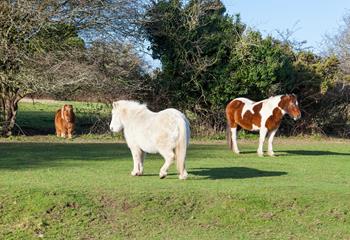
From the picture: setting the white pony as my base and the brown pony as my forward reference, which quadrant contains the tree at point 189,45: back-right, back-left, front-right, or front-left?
front-right

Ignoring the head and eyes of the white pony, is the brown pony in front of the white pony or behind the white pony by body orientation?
in front

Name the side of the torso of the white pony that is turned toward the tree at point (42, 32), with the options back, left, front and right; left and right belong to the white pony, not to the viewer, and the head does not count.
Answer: front

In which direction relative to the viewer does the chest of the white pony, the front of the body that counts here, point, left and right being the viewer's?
facing away from the viewer and to the left of the viewer

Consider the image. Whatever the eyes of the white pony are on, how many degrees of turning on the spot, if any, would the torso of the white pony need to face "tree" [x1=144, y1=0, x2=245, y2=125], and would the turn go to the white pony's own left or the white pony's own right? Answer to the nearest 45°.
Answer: approximately 45° to the white pony's own right
